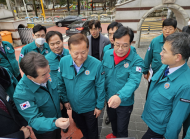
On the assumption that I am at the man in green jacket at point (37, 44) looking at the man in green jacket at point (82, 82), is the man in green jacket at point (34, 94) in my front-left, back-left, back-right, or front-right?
front-right

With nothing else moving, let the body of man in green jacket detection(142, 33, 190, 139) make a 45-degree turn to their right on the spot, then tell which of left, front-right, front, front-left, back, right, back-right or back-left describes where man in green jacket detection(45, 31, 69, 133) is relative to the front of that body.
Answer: front

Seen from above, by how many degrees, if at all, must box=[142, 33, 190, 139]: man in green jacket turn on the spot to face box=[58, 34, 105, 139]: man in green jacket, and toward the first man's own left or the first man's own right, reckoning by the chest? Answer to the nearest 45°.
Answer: approximately 45° to the first man's own right

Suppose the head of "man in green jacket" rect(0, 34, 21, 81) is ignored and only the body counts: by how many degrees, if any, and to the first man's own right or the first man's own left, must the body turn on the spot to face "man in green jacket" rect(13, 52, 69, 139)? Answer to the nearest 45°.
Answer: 0° — they already face them

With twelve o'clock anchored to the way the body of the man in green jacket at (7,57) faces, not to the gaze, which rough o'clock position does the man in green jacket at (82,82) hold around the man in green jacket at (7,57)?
the man in green jacket at (82,82) is roughly at 11 o'clock from the man in green jacket at (7,57).

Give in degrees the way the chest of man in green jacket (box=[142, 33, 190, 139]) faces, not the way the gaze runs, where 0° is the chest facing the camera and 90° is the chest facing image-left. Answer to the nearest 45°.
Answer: approximately 45°

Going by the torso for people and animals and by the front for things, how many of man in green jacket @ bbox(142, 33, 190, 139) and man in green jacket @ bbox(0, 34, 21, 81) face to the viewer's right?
0

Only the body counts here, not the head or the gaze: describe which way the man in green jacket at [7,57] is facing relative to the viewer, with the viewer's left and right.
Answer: facing the viewer

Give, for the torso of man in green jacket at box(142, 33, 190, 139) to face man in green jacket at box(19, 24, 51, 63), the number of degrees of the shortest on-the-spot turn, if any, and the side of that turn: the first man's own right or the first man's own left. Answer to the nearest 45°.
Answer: approximately 45° to the first man's own right

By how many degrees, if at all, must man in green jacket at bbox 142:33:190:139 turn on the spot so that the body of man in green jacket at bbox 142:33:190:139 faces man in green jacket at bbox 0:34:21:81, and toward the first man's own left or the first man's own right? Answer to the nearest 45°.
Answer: approximately 45° to the first man's own right

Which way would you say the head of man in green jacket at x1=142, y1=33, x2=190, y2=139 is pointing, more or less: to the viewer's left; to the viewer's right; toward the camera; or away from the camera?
to the viewer's left
